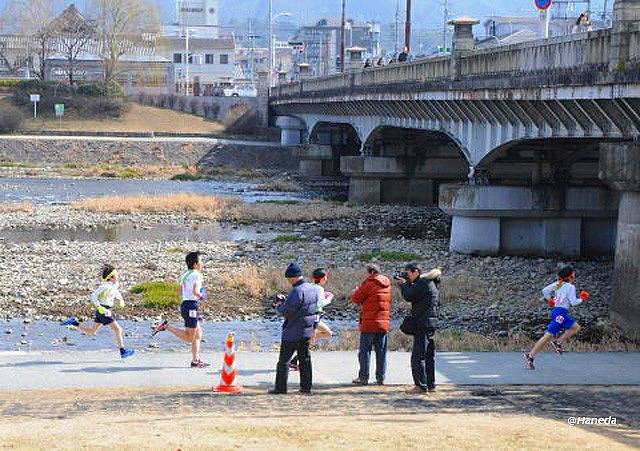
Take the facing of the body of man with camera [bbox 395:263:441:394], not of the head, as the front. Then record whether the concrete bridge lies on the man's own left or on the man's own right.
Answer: on the man's own right

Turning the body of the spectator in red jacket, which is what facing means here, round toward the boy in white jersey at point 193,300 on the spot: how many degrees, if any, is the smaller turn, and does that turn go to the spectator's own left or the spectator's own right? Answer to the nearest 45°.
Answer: approximately 45° to the spectator's own left

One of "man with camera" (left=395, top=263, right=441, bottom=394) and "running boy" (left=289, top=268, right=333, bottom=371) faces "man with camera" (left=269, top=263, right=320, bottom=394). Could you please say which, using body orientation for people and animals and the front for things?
"man with camera" (left=395, top=263, right=441, bottom=394)

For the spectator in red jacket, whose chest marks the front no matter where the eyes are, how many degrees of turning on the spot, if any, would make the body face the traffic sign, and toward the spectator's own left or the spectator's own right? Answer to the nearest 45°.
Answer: approximately 45° to the spectator's own right

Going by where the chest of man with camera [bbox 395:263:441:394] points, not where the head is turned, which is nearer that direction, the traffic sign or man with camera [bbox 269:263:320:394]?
the man with camera

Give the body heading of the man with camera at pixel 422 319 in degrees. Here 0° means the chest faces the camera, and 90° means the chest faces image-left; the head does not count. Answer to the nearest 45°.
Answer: approximately 90°

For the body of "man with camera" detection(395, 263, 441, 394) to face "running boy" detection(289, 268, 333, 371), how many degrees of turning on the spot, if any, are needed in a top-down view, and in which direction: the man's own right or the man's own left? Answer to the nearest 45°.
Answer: approximately 45° to the man's own right
